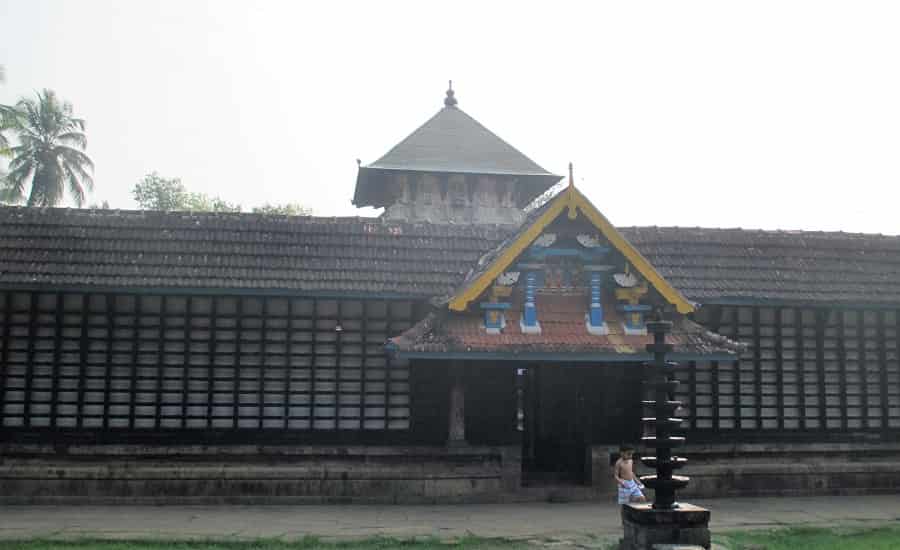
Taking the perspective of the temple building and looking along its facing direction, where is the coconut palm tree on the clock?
The coconut palm tree is roughly at 5 o'clock from the temple building.

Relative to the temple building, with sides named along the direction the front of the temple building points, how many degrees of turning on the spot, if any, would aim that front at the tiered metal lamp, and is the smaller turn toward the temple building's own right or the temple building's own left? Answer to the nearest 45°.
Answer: approximately 45° to the temple building's own left

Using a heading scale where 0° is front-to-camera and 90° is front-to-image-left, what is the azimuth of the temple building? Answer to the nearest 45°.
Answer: approximately 0°

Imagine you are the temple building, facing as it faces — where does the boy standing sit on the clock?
The boy standing is roughly at 10 o'clock from the temple building.

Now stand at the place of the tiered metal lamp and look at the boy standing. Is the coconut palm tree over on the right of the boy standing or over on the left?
left

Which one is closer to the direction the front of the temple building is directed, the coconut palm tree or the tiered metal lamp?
the tiered metal lamp

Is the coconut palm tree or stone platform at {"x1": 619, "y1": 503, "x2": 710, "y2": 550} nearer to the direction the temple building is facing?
the stone platform

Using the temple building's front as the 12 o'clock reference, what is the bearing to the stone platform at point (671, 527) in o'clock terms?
The stone platform is roughly at 11 o'clock from the temple building.
